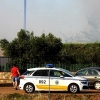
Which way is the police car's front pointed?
to the viewer's right
